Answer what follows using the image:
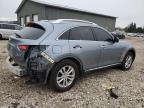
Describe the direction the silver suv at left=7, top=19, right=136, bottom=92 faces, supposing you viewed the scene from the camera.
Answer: facing away from the viewer and to the right of the viewer
